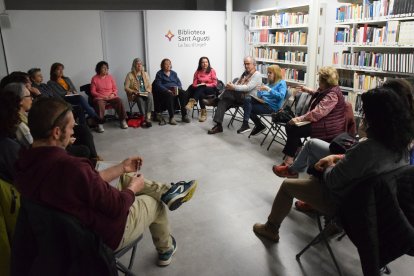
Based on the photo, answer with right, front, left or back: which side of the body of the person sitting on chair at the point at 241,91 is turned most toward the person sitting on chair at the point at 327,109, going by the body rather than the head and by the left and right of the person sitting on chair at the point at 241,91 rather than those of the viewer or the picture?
left

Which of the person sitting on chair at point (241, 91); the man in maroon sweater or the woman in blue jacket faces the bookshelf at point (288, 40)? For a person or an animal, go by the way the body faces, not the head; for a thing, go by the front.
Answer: the man in maroon sweater

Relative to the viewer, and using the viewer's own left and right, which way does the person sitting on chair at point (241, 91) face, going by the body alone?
facing the viewer and to the left of the viewer

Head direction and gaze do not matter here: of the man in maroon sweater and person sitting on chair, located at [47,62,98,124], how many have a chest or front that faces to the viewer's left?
0

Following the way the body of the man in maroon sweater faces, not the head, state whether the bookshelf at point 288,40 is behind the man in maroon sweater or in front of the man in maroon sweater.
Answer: in front

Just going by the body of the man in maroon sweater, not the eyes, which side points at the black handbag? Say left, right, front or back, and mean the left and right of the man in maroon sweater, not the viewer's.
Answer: front

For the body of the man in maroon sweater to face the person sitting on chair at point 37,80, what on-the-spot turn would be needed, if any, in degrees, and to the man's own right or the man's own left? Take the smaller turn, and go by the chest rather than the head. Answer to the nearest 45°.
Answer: approximately 45° to the man's own left

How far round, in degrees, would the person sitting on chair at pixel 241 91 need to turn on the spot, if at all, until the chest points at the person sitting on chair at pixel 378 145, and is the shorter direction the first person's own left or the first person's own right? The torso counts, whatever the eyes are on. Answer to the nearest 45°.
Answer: approximately 45° to the first person's own left

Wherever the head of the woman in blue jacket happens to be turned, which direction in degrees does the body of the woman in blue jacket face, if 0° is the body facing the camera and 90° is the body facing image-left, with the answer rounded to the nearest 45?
approximately 45°

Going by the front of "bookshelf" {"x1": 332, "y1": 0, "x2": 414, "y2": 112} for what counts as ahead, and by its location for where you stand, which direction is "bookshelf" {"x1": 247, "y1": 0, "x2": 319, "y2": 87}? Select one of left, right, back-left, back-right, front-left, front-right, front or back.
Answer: right

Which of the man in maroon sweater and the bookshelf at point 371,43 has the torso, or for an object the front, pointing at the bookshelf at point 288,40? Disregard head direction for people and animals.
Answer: the man in maroon sweater

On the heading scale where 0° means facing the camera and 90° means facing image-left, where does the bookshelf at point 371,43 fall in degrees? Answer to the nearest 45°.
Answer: approximately 45°

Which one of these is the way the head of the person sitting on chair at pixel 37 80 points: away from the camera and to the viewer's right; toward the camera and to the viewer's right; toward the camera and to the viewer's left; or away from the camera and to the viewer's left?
toward the camera and to the viewer's right

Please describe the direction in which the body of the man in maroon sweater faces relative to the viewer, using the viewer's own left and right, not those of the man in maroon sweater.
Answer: facing away from the viewer and to the right of the viewer

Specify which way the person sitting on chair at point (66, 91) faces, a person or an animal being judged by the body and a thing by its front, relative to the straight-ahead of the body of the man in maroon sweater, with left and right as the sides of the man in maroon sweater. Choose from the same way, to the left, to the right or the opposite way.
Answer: to the right

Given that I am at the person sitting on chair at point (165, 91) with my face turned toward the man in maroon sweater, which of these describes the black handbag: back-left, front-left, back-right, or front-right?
front-left

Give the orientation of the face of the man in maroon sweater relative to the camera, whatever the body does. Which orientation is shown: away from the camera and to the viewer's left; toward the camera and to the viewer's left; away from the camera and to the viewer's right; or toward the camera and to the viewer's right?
away from the camera and to the viewer's right
